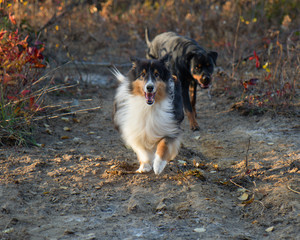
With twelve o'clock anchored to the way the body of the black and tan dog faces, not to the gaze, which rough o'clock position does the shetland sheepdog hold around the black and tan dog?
The shetland sheepdog is roughly at 2 o'clock from the black and tan dog.

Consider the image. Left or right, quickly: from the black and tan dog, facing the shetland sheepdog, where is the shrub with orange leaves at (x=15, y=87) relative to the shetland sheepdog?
right

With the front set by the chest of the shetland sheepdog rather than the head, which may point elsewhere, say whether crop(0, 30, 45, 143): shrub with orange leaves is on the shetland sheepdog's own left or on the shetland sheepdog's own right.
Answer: on the shetland sheepdog's own right

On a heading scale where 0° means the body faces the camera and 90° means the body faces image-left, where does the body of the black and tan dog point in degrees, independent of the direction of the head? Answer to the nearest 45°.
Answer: approximately 315°

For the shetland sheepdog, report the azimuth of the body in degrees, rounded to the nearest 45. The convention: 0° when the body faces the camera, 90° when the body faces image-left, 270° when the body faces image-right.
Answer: approximately 0°

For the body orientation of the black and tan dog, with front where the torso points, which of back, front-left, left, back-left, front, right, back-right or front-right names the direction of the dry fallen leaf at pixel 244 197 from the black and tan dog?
front-right

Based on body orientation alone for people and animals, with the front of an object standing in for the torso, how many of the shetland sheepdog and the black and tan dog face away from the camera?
0

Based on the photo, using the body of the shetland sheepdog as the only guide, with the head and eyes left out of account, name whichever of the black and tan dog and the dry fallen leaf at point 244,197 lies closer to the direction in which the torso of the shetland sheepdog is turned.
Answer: the dry fallen leaf

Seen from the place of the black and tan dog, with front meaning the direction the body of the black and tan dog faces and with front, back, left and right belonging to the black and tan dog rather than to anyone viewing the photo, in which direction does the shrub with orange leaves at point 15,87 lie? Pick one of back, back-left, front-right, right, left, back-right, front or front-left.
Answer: right

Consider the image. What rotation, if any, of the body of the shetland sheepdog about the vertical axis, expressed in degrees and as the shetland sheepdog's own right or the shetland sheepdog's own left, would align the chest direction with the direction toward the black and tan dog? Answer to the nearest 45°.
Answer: approximately 180°
